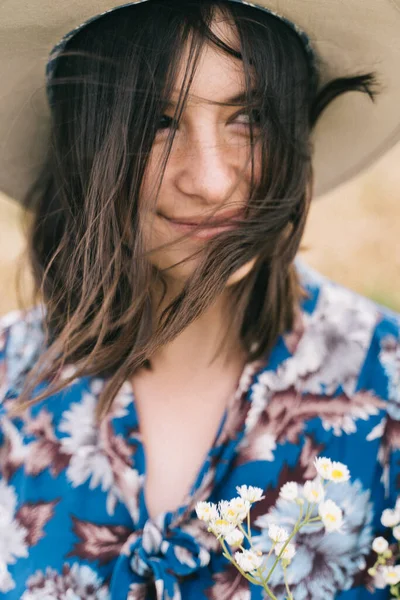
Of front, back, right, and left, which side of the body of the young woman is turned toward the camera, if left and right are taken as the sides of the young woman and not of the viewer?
front
